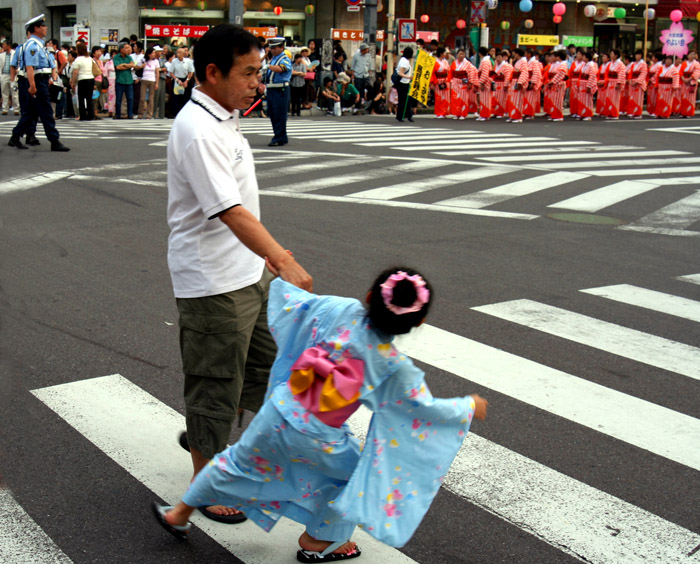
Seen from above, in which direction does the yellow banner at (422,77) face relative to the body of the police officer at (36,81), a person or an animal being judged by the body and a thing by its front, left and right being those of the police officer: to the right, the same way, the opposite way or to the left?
to the right

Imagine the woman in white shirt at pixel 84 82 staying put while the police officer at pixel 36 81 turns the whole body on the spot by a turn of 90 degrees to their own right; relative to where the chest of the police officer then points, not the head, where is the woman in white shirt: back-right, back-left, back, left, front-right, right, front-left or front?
back

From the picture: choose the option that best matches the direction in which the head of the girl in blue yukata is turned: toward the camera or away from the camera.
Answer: away from the camera

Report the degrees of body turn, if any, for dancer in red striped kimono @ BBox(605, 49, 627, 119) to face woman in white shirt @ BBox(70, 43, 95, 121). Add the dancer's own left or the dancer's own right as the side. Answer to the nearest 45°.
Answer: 0° — they already face them

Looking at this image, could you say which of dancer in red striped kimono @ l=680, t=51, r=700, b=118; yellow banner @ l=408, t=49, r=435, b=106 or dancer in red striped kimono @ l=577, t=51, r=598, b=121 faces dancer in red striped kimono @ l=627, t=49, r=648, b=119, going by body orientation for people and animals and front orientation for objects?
dancer in red striped kimono @ l=680, t=51, r=700, b=118

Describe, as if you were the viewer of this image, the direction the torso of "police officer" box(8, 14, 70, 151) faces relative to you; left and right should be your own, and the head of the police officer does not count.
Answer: facing to the right of the viewer

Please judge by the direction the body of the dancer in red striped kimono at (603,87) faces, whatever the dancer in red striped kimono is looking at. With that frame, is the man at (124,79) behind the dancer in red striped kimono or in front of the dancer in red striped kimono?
in front

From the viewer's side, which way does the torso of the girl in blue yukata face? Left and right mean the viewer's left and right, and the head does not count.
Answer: facing away from the viewer and to the right of the viewer

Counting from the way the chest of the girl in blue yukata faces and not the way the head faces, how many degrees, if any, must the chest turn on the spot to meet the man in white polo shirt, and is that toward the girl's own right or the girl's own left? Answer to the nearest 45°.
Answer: approximately 90° to the girl's own left

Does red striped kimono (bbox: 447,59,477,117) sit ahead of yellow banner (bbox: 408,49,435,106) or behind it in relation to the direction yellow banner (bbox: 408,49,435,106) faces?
behind
